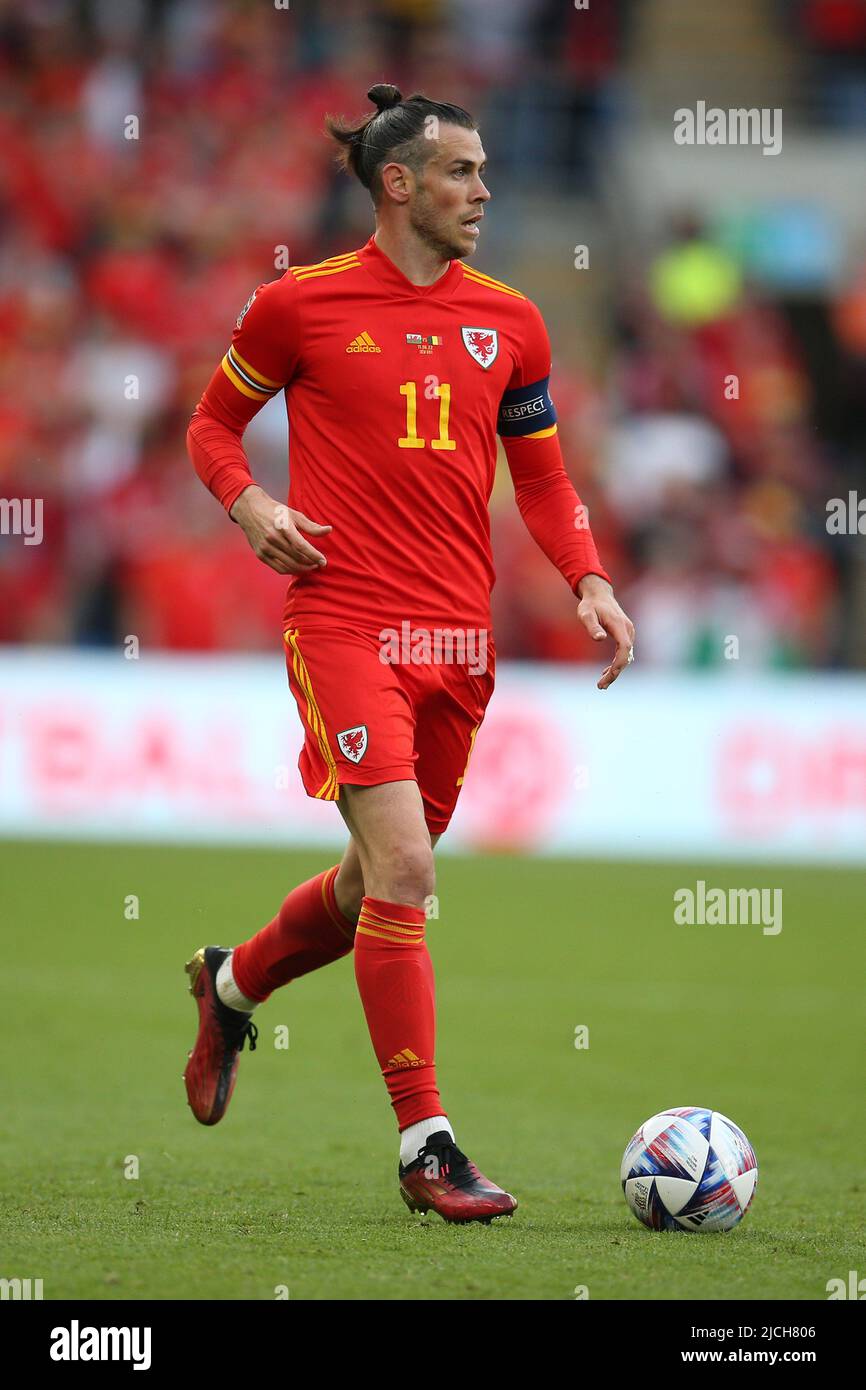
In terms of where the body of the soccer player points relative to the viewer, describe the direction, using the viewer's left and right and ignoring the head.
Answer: facing the viewer and to the right of the viewer
